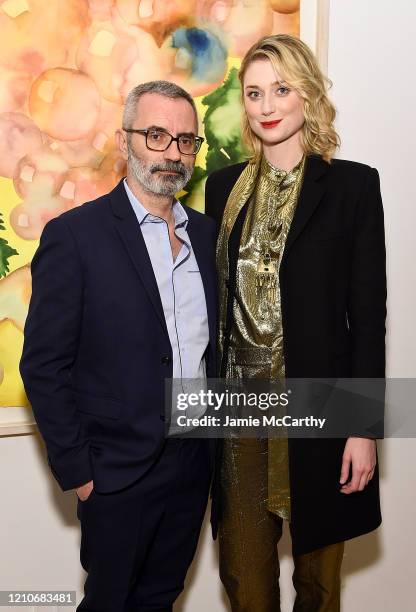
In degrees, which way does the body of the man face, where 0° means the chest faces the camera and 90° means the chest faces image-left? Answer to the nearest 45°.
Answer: approximately 315°

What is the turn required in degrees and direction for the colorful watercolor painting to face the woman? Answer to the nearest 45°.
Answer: approximately 45° to its left

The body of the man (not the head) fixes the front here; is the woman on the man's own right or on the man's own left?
on the man's own left

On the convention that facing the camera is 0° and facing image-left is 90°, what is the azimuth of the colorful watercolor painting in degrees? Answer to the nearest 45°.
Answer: approximately 0°
